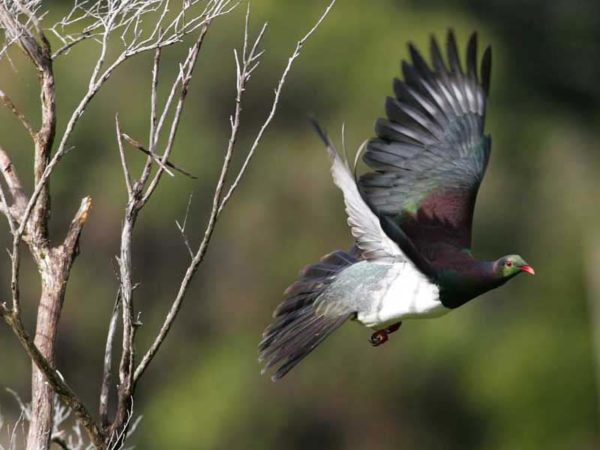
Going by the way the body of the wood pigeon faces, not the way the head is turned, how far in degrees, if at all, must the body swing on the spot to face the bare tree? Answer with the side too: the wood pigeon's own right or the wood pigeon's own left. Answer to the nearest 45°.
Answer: approximately 135° to the wood pigeon's own right

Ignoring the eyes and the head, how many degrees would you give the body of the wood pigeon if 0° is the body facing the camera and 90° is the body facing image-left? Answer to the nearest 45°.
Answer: approximately 270°
